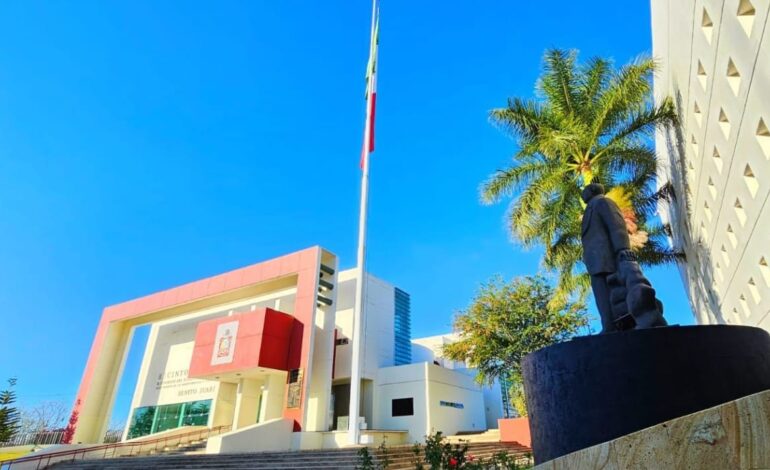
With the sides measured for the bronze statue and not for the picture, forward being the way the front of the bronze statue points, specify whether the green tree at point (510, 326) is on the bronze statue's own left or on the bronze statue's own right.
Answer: on the bronze statue's own right

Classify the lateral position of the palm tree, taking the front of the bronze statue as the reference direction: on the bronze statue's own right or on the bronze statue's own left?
on the bronze statue's own right

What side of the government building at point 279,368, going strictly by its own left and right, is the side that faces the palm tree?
left

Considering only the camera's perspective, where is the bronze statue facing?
facing the viewer and to the left of the viewer

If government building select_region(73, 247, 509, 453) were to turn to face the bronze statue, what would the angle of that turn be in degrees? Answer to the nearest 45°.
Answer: approximately 45° to its left

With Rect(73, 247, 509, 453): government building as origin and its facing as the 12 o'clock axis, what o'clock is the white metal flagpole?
The white metal flagpole is roughly at 10 o'clock from the government building.

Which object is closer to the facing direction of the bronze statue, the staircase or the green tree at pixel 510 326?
the staircase

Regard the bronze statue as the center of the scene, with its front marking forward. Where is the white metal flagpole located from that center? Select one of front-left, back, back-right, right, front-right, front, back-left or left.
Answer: right

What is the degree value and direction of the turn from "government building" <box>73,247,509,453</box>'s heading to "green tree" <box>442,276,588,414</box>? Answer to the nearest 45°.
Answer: approximately 90° to its left

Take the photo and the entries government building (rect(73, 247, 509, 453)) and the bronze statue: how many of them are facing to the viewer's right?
0
